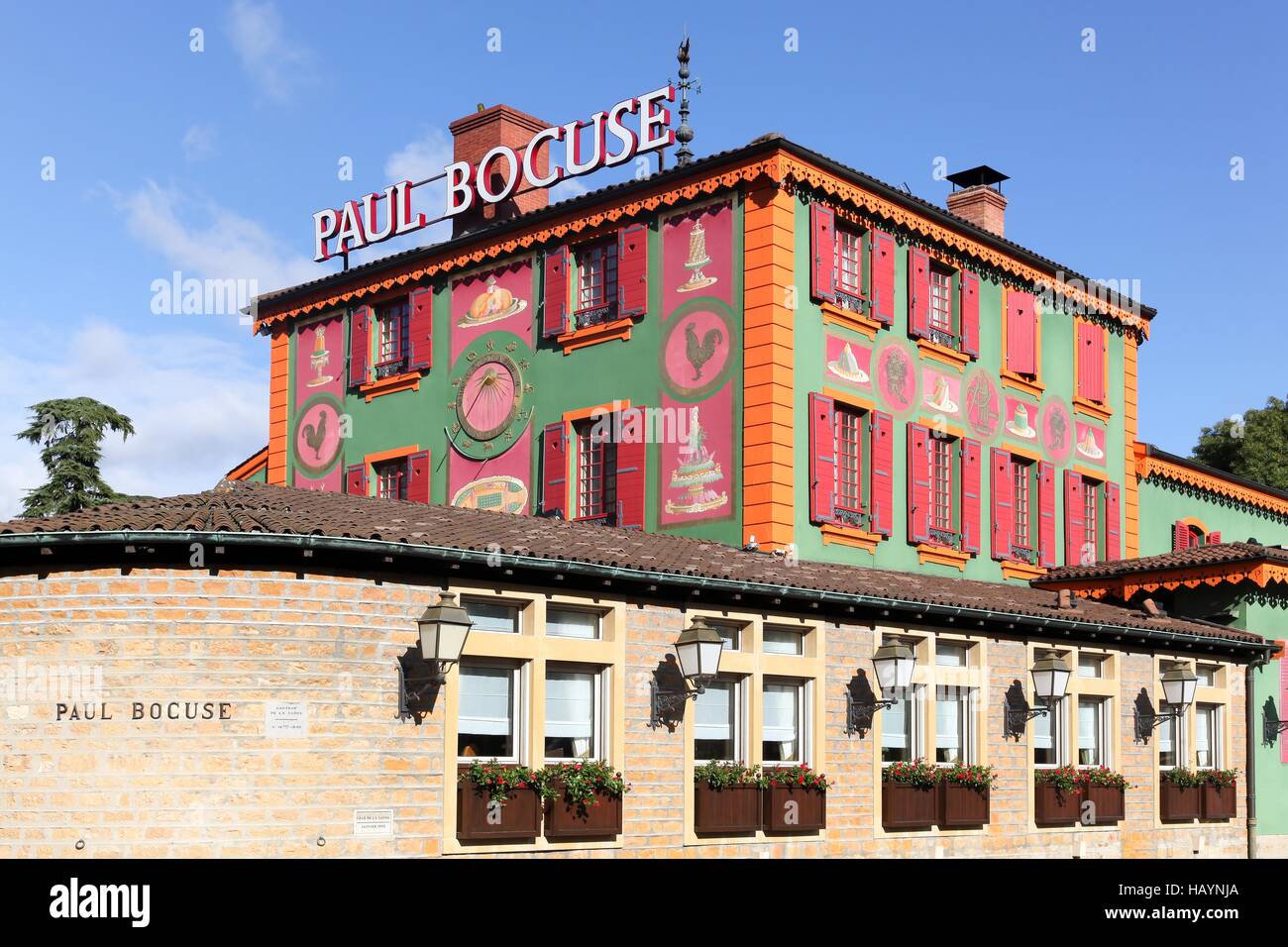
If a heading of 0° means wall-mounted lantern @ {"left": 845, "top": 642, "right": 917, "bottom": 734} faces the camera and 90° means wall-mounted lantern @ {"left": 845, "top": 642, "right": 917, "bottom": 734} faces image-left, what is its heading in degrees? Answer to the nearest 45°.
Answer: approximately 315°

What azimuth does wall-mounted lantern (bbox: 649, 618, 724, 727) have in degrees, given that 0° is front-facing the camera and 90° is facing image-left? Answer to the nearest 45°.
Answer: approximately 315°

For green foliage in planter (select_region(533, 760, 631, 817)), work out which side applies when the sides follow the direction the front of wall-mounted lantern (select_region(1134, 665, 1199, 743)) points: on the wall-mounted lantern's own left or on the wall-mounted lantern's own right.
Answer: on the wall-mounted lantern's own right

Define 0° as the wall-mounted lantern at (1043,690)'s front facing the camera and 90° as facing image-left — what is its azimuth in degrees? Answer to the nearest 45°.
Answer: approximately 315°
